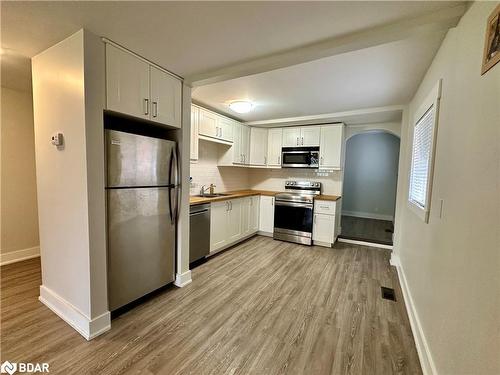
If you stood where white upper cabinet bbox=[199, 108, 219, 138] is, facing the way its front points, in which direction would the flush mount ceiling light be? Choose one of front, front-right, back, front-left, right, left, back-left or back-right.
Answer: front

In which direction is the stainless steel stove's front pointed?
toward the camera

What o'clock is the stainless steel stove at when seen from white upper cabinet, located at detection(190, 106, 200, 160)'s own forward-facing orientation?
The stainless steel stove is roughly at 10 o'clock from the white upper cabinet.

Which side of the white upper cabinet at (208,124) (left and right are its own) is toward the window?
front

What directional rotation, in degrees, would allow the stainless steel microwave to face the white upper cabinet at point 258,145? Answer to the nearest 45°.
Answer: approximately 90° to its right

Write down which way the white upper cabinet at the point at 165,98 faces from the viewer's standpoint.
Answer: facing the viewer and to the right of the viewer

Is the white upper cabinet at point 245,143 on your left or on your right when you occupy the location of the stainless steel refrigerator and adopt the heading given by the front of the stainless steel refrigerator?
on your left

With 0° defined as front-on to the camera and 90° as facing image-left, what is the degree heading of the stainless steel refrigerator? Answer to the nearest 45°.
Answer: approximately 315°

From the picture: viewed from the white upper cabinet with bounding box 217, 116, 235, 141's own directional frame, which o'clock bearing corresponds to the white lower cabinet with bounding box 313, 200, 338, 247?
The white lower cabinet is roughly at 11 o'clock from the white upper cabinet.

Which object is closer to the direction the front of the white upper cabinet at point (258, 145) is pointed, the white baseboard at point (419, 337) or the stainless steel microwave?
the white baseboard

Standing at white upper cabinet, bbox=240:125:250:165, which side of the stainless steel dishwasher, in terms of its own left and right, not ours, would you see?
left

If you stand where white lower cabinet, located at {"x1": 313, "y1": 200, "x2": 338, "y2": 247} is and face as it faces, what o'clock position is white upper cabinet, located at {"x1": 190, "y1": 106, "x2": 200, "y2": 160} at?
The white upper cabinet is roughly at 2 o'clock from the white lower cabinet.

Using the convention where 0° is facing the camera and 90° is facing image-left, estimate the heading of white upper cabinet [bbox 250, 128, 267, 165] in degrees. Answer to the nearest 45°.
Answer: approximately 0°

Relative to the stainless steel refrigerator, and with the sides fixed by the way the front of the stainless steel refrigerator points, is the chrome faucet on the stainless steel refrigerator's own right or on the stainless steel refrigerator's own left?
on the stainless steel refrigerator's own left
